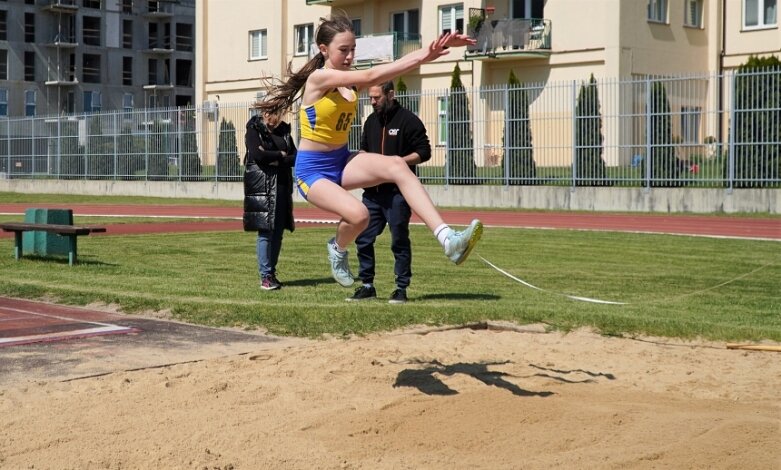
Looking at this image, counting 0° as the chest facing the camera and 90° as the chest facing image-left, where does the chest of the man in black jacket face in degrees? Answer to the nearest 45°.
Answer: approximately 45°

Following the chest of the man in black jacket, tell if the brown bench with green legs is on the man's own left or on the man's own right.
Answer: on the man's own right

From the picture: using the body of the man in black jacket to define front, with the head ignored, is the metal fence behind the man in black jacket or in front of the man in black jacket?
behind

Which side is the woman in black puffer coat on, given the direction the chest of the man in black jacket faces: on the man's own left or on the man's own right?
on the man's own right

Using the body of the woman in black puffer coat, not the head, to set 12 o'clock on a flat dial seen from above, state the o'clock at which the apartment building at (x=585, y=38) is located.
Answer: The apartment building is roughly at 8 o'clock from the woman in black puffer coat.

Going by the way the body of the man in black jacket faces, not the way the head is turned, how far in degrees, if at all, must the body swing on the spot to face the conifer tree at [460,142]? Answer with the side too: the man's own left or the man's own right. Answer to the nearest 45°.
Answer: approximately 135° to the man's own right

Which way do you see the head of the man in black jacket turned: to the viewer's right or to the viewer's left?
to the viewer's left

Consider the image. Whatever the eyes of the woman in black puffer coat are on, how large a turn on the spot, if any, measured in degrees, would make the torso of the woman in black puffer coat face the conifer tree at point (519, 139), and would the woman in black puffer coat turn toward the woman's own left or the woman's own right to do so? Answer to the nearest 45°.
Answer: approximately 135° to the woman's own left

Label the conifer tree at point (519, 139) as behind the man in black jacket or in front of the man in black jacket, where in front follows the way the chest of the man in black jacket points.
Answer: behind
